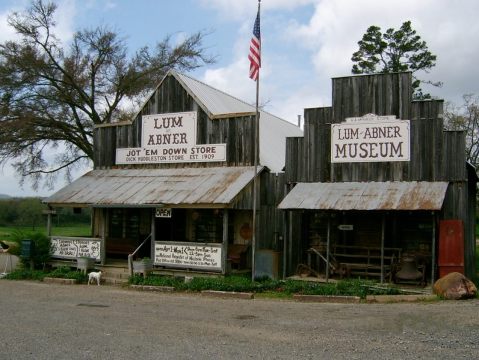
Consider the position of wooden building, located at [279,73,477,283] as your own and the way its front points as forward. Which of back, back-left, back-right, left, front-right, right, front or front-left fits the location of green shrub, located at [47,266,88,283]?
right

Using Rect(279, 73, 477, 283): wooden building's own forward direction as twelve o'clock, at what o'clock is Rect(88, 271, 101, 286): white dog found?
The white dog is roughly at 3 o'clock from the wooden building.

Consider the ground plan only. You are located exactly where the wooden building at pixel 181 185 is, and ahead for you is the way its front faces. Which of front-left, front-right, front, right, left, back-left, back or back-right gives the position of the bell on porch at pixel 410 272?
left

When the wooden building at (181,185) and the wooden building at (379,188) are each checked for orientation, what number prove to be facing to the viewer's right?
0

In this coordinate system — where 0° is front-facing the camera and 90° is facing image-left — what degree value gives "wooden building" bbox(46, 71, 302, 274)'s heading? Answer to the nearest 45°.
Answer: approximately 45°

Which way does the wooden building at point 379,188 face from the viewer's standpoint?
toward the camera

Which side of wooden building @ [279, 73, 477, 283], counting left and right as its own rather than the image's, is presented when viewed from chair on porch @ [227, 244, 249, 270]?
right

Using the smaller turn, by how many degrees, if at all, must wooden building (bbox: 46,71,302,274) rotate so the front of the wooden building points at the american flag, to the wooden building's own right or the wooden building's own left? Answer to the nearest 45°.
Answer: approximately 90° to the wooden building's own left

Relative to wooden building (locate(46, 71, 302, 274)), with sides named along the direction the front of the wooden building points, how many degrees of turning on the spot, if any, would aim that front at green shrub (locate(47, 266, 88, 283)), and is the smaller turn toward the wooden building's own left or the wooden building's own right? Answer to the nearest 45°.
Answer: approximately 45° to the wooden building's own right

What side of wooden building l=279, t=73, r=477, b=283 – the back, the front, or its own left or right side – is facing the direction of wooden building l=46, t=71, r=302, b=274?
right

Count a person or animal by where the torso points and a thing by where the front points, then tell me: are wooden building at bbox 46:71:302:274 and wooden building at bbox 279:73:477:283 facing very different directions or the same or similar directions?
same or similar directions

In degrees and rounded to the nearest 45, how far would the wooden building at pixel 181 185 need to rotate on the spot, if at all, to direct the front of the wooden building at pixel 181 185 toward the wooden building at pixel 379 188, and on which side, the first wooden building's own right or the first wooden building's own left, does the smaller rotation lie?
approximately 90° to the first wooden building's own left

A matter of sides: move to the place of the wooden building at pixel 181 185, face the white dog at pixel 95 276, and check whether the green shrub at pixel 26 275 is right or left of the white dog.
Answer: right

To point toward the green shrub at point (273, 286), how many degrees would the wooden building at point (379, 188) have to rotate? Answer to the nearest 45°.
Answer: approximately 45° to its right

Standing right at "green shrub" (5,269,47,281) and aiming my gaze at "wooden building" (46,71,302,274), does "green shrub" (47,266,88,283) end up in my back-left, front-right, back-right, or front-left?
front-right
